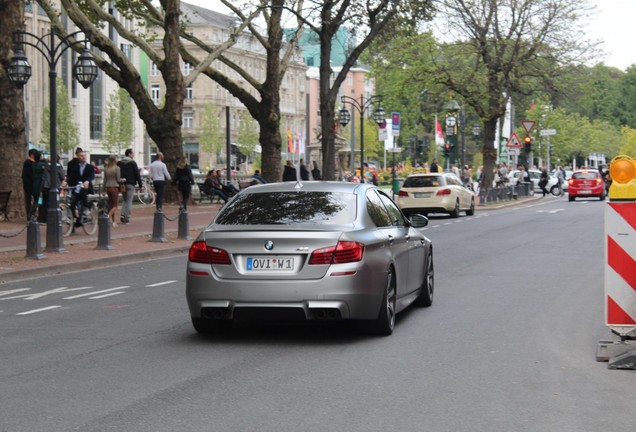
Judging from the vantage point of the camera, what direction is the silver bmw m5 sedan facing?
facing away from the viewer and to the right of the viewer

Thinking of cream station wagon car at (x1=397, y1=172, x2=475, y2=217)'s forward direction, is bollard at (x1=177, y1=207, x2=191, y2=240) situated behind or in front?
behind

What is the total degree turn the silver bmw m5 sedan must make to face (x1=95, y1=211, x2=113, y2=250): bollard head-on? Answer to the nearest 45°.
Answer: approximately 45° to its left

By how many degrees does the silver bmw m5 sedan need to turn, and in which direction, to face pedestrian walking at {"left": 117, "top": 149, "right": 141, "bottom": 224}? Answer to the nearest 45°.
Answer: approximately 45° to its left

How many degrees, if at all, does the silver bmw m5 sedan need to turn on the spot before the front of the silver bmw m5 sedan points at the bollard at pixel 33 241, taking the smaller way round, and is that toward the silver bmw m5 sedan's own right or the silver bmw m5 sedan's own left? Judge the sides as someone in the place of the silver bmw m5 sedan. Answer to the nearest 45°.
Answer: approximately 90° to the silver bmw m5 sedan's own left

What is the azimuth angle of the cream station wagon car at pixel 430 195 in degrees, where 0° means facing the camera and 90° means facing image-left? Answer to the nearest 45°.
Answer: approximately 225°

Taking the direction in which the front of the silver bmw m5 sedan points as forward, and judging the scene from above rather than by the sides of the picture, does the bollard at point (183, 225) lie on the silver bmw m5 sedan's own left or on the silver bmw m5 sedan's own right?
on the silver bmw m5 sedan's own left

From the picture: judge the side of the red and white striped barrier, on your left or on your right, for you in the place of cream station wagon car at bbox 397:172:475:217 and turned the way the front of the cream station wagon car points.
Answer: on your right

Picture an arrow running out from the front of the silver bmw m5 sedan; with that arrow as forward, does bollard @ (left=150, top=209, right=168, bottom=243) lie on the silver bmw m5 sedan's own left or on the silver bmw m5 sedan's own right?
on the silver bmw m5 sedan's own left
